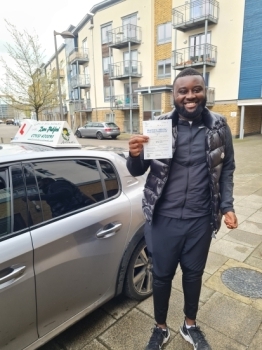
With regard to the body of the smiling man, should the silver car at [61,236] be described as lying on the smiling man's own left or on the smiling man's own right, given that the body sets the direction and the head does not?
on the smiling man's own right

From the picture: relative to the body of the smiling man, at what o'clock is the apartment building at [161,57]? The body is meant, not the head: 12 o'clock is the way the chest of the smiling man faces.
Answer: The apartment building is roughly at 6 o'clock from the smiling man.

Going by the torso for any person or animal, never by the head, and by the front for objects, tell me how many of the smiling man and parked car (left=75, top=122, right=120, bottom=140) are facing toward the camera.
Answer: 1

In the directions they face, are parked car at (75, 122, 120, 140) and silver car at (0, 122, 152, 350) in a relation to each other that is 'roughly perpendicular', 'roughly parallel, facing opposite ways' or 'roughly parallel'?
roughly perpendicular

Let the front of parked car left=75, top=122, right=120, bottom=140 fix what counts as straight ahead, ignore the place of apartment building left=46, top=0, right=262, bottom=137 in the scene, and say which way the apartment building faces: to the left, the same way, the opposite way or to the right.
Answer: to the left

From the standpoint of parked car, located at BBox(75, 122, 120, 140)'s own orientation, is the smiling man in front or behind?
behind

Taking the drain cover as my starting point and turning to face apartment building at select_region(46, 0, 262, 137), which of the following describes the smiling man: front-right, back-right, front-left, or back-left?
back-left

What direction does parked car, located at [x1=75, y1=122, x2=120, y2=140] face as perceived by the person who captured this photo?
facing away from the viewer and to the left of the viewer
